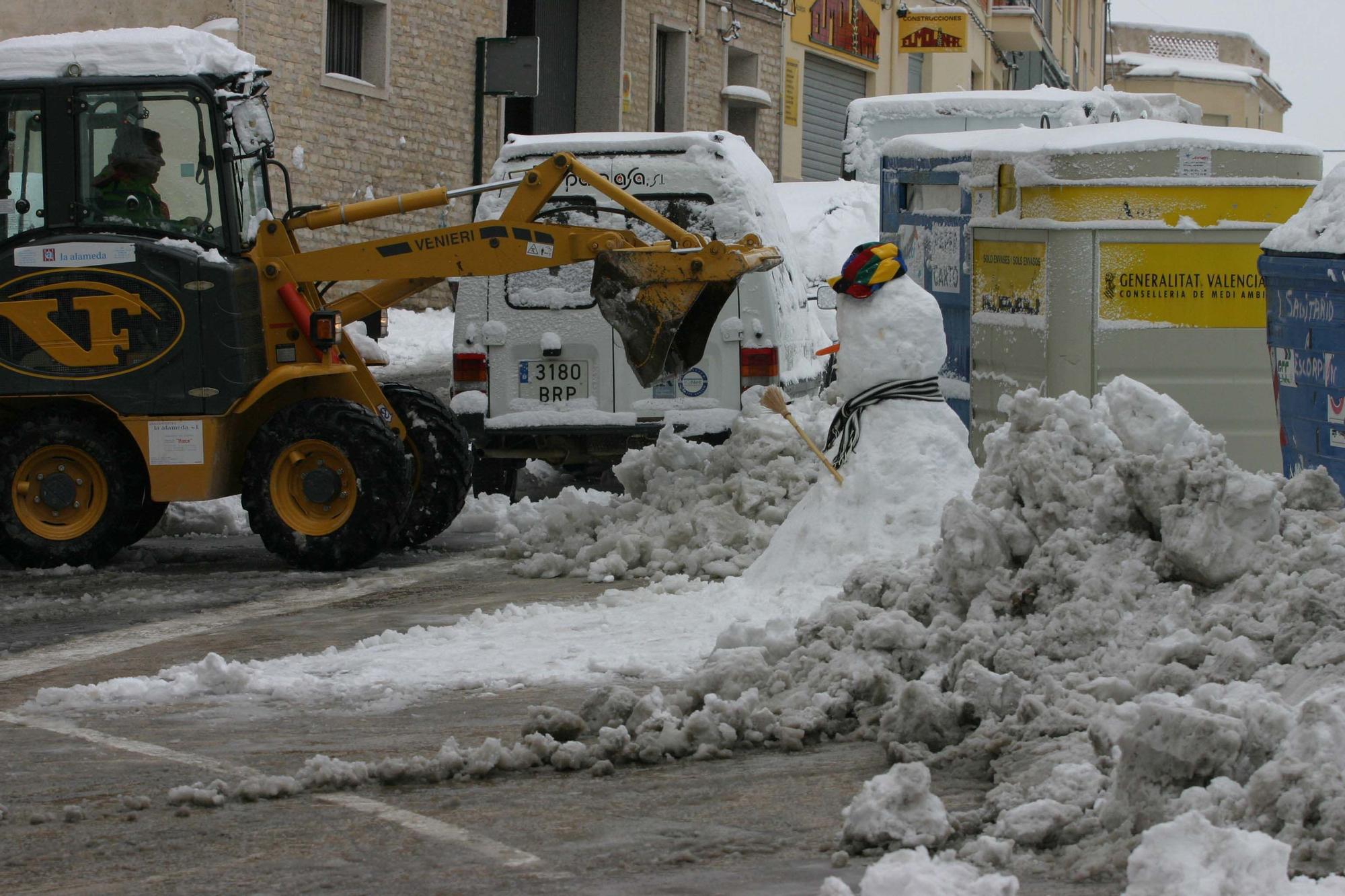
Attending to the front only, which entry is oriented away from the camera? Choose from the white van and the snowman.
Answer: the white van

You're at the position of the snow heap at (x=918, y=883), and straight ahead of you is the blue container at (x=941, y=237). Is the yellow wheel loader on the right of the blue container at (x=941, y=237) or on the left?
left

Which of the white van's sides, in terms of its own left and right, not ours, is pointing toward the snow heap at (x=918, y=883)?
back

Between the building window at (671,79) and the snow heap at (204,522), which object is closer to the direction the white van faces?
the building window

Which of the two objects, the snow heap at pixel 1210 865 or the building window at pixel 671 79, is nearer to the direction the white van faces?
the building window

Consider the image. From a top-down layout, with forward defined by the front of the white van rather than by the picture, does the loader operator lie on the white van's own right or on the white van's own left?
on the white van's own left

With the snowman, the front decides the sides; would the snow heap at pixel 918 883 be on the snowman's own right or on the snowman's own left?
on the snowman's own left

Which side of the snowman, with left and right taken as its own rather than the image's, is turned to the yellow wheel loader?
front

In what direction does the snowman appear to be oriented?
to the viewer's left

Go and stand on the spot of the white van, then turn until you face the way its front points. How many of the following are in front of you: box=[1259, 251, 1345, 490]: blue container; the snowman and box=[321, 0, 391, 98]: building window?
1

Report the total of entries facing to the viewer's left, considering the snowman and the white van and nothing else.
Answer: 1

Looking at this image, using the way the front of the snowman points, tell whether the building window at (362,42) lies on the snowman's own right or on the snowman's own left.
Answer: on the snowman's own right

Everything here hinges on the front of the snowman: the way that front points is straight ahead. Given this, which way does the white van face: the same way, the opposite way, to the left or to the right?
to the right

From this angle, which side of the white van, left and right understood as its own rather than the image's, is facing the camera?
back
